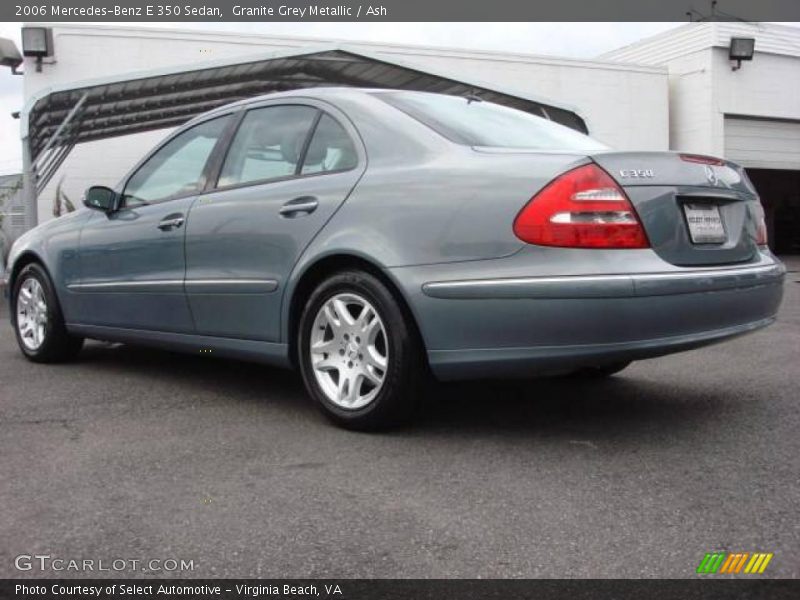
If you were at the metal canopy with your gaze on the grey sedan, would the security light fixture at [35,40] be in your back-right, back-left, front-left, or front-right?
back-right

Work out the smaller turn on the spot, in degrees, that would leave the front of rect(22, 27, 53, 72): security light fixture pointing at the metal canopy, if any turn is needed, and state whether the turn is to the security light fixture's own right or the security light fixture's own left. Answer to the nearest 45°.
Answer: approximately 45° to the security light fixture's own left

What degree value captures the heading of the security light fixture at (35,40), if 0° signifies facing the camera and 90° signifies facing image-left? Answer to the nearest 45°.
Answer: approximately 0°

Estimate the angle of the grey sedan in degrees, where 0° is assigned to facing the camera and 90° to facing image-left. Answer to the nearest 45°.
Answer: approximately 135°
